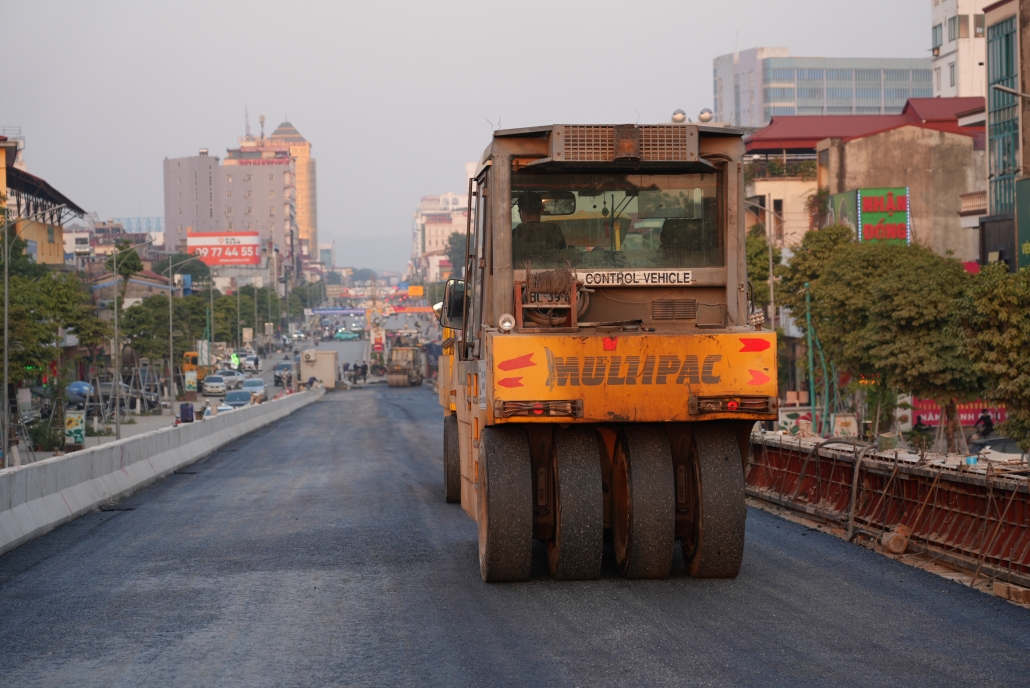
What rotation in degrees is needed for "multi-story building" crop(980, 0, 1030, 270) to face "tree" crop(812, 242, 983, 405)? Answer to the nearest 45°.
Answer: approximately 45° to its left

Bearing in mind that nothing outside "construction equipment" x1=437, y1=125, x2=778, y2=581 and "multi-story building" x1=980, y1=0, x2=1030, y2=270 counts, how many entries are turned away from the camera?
1

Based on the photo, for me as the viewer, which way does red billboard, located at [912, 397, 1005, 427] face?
facing the viewer

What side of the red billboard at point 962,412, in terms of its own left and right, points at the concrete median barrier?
front

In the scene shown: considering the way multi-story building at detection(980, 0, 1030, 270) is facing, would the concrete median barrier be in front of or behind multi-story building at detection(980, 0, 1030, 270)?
in front

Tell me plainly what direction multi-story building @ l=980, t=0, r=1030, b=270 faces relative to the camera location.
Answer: facing the viewer and to the left of the viewer

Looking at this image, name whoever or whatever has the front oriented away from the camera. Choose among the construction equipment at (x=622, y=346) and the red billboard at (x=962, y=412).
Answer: the construction equipment

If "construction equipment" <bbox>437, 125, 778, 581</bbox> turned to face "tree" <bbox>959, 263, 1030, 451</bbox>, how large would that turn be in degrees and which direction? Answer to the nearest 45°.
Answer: approximately 45° to its right

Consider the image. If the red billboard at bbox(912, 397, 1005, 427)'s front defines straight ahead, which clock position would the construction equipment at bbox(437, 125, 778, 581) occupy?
The construction equipment is roughly at 12 o'clock from the red billboard.

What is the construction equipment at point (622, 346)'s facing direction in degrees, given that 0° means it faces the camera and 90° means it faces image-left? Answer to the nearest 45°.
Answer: approximately 180°
